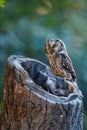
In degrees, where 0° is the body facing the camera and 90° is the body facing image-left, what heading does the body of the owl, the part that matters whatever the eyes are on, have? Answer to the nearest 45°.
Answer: approximately 45°
